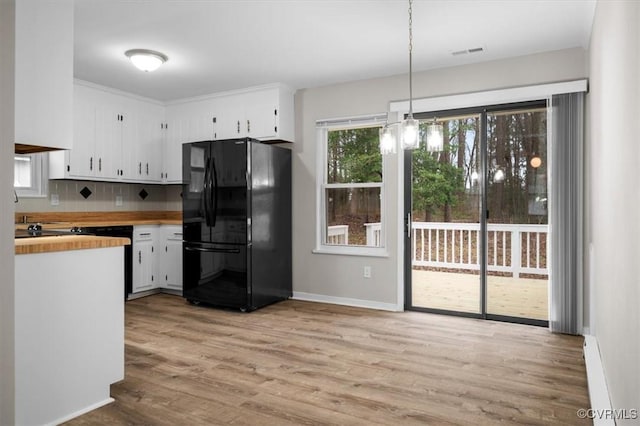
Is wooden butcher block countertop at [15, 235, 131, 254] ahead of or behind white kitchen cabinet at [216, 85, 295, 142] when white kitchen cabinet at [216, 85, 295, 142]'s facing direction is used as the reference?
ahead

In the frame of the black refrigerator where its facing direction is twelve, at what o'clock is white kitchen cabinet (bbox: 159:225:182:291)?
The white kitchen cabinet is roughly at 3 o'clock from the black refrigerator.

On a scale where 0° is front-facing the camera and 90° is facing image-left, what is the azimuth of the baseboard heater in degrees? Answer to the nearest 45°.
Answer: approximately 90°

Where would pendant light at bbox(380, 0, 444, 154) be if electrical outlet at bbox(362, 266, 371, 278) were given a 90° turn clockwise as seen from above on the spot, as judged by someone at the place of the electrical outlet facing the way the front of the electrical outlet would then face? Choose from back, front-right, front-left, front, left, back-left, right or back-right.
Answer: back-left

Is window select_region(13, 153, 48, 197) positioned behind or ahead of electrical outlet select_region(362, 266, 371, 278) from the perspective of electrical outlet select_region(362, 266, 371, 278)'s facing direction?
ahead

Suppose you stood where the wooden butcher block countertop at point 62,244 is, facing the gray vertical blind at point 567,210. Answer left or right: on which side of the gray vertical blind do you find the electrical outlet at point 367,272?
left

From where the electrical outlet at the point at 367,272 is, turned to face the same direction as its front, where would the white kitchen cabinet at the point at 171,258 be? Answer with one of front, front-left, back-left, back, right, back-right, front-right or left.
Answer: front-right

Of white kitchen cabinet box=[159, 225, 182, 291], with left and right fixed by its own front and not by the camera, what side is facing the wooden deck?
left

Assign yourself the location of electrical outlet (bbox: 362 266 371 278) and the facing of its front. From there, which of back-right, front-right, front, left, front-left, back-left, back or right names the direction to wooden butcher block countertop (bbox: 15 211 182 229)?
front-right

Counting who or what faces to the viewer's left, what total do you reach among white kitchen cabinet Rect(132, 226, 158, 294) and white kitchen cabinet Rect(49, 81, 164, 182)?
0

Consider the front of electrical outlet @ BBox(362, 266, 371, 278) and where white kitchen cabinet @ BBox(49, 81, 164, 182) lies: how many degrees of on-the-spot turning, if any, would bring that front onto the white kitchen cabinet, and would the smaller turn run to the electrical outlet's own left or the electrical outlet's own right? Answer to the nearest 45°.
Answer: approximately 45° to the electrical outlet's own right

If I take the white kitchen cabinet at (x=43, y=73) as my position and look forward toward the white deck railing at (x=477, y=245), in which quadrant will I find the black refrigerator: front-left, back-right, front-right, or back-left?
front-left

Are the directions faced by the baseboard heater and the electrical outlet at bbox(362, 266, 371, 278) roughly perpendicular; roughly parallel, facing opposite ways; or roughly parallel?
roughly perpendicular

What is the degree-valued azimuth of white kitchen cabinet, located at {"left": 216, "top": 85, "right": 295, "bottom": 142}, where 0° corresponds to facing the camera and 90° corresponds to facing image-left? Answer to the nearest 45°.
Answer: approximately 45°

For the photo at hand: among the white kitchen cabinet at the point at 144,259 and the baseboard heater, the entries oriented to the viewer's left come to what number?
1
